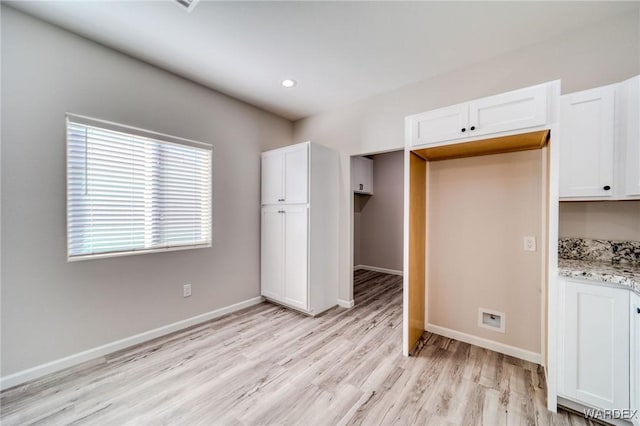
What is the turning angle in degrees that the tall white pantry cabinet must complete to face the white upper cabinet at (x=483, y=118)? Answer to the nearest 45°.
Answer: approximately 90° to its left

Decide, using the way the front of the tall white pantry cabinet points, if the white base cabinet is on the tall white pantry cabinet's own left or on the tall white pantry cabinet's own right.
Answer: on the tall white pantry cabinet's own left

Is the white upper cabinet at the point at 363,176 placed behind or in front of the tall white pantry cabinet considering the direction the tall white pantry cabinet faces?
behind

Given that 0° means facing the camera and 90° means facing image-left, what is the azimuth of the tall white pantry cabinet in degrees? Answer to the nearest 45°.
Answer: approximately 45°
